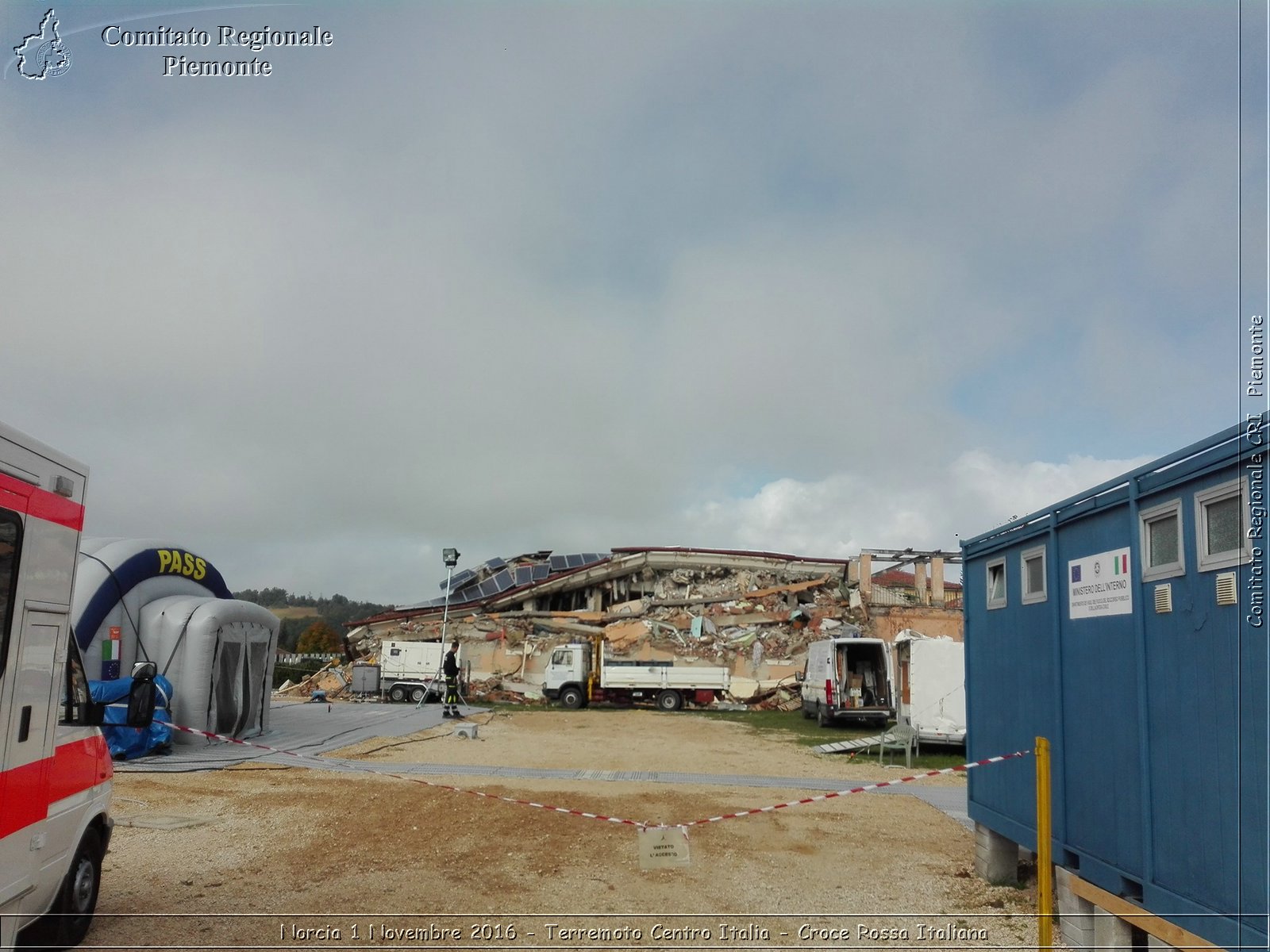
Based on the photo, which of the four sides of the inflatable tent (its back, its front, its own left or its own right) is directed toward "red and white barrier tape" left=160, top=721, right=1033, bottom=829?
front

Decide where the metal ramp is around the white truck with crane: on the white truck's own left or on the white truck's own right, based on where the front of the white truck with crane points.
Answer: on the white truck's own left

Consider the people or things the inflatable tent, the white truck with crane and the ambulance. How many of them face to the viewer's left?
1

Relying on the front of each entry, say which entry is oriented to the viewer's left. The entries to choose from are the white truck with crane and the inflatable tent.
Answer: the white truck with crane

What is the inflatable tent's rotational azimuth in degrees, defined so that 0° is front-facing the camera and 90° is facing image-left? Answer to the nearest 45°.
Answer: approximately 315°

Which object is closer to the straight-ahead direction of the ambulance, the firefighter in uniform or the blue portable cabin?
the firefighter in uniform

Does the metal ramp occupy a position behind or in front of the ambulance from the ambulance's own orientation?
in front

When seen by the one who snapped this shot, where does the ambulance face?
facing away from the viewer and to the right of the viewer

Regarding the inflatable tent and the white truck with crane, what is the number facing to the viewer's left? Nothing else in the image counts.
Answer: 1

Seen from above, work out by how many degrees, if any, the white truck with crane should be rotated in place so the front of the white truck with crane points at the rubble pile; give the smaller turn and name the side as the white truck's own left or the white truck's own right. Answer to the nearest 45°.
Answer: approximately 45° to the white truck's own right

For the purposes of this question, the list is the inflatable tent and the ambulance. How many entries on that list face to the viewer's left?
0

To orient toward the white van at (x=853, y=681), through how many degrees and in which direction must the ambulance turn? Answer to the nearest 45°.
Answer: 0° — it already faces it

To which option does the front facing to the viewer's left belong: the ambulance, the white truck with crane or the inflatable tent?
the white truck with crane

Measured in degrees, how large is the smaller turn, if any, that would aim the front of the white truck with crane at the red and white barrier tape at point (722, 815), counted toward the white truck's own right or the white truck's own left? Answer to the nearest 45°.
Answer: approximately 90° to the white truck's own left

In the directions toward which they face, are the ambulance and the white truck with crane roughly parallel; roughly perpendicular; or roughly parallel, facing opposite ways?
roughly perpendicular

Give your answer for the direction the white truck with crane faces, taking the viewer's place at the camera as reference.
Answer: facing to the left of the viewer

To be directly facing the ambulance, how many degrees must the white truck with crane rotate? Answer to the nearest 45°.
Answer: approximately 90° to its left

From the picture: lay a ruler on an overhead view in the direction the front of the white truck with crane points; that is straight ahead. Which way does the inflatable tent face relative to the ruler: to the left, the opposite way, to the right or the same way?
the opposite way
